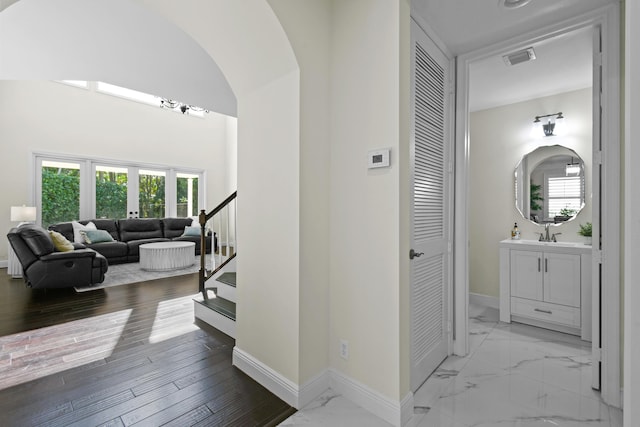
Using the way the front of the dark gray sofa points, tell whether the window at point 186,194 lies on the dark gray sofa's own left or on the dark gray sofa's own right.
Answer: on the dark gray sofa's own left

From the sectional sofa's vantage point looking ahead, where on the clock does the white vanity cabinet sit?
The white vanity cabinet is roughly at 11 o'clock from the sectional sofa.

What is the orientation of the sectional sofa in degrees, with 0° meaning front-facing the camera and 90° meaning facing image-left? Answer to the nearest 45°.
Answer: approximately 0°

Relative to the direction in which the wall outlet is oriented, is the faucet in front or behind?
behind

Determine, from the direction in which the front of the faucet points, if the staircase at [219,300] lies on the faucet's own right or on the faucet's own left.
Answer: on the faucet's own right

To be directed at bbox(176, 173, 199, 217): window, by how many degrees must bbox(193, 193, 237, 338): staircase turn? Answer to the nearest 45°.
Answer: approximately 135° to its right
